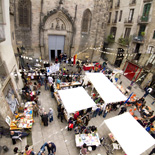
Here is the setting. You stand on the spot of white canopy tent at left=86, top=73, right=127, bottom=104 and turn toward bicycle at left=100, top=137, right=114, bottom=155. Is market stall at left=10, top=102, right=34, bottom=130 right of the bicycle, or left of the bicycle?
right

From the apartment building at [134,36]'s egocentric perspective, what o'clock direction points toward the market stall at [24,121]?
The market stall is roughly at 11 o'clock from the apartment building.

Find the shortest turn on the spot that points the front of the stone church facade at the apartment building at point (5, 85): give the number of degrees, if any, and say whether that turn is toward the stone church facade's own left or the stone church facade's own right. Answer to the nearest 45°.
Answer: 0° — it already faces it

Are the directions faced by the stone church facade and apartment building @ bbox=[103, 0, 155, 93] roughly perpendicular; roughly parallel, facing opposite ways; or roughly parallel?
roughly perpendicular

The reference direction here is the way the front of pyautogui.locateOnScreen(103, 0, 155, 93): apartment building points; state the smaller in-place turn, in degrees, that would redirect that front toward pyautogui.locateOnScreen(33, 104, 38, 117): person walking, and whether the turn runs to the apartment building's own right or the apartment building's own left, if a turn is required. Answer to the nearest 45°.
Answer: approximately 45° to the apartment building's own left

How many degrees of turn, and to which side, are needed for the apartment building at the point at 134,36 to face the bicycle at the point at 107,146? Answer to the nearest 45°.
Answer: approximately 45° to its left

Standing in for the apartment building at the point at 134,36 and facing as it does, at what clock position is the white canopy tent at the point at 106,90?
The white canopy tent is roughly at 11 o'clock from the apartment building.

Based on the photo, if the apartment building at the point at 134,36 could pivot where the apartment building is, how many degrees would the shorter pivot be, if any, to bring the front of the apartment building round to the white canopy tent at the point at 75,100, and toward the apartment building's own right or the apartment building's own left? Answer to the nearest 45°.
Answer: approximately 45° to the apartment building's own left

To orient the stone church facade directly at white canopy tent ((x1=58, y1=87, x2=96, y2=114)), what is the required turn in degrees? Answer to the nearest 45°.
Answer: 0° — it already faces it

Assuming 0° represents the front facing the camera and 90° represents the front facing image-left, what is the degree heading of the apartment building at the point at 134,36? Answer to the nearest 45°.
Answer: approximately 45°
